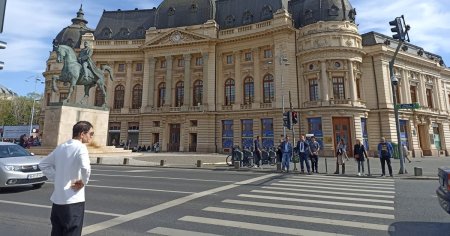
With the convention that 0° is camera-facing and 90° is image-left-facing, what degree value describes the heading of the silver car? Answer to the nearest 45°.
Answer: approximately 315°

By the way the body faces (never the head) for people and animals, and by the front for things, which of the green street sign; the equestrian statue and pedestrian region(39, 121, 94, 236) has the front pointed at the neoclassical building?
the pedestrian

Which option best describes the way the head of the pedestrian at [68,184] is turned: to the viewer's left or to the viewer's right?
to the viewer's right

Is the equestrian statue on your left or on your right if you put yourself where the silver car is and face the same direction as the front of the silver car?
on your left
